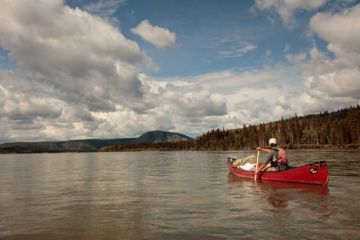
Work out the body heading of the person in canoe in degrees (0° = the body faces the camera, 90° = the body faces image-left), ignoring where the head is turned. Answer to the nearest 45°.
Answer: approximately 135°
